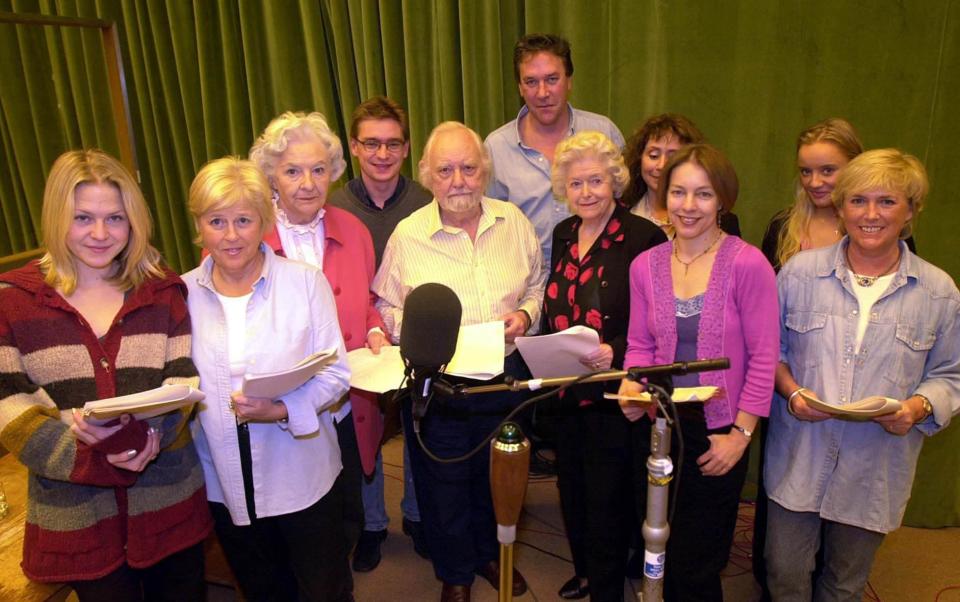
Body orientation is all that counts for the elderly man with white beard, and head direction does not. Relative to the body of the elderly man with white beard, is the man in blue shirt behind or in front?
behind

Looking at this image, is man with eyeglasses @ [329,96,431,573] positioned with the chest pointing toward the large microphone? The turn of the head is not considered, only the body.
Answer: yes

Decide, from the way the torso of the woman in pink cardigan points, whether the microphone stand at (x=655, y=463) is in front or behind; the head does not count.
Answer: in front

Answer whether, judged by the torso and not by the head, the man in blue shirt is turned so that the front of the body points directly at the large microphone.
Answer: yes

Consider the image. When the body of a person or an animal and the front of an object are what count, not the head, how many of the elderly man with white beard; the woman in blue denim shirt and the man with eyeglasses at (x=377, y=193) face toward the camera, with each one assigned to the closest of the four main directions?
3

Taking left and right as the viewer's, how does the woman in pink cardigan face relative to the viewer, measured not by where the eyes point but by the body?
facing the viewer and to the left of the viewer

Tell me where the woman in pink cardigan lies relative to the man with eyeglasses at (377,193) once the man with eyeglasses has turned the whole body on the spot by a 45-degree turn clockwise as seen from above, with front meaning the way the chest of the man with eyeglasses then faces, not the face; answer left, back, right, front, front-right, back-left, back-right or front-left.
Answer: left

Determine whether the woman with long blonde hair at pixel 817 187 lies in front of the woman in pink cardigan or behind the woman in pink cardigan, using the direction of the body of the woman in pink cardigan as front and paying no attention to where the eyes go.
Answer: behind
